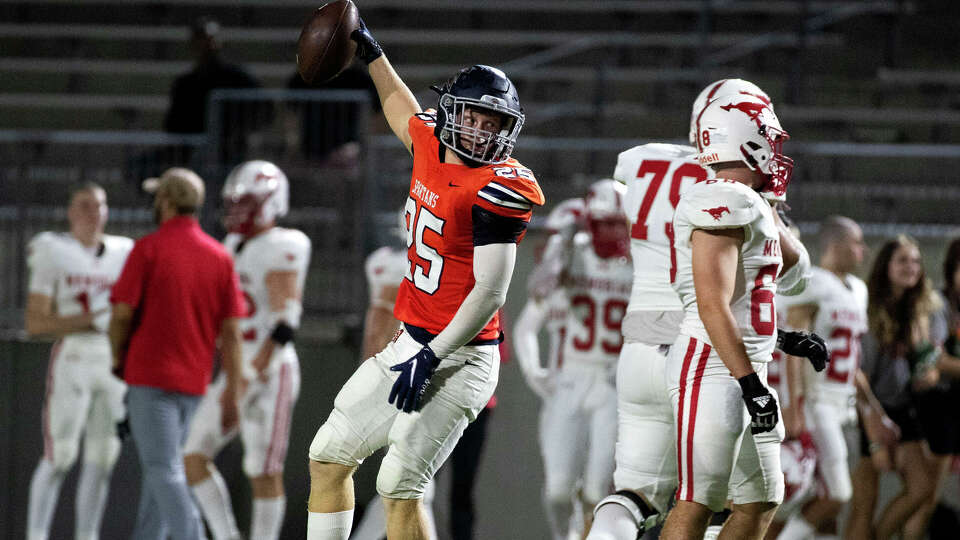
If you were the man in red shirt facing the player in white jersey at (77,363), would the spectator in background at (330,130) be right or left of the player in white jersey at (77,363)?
right

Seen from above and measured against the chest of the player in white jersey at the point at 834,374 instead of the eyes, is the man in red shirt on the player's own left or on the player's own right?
on the player's own right

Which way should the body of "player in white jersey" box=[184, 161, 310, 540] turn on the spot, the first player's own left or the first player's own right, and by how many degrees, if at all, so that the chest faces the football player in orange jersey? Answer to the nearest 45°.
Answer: approximately 90° to the first player's own left

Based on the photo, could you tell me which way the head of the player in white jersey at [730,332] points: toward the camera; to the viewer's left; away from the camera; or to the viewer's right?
to the viewer's right
